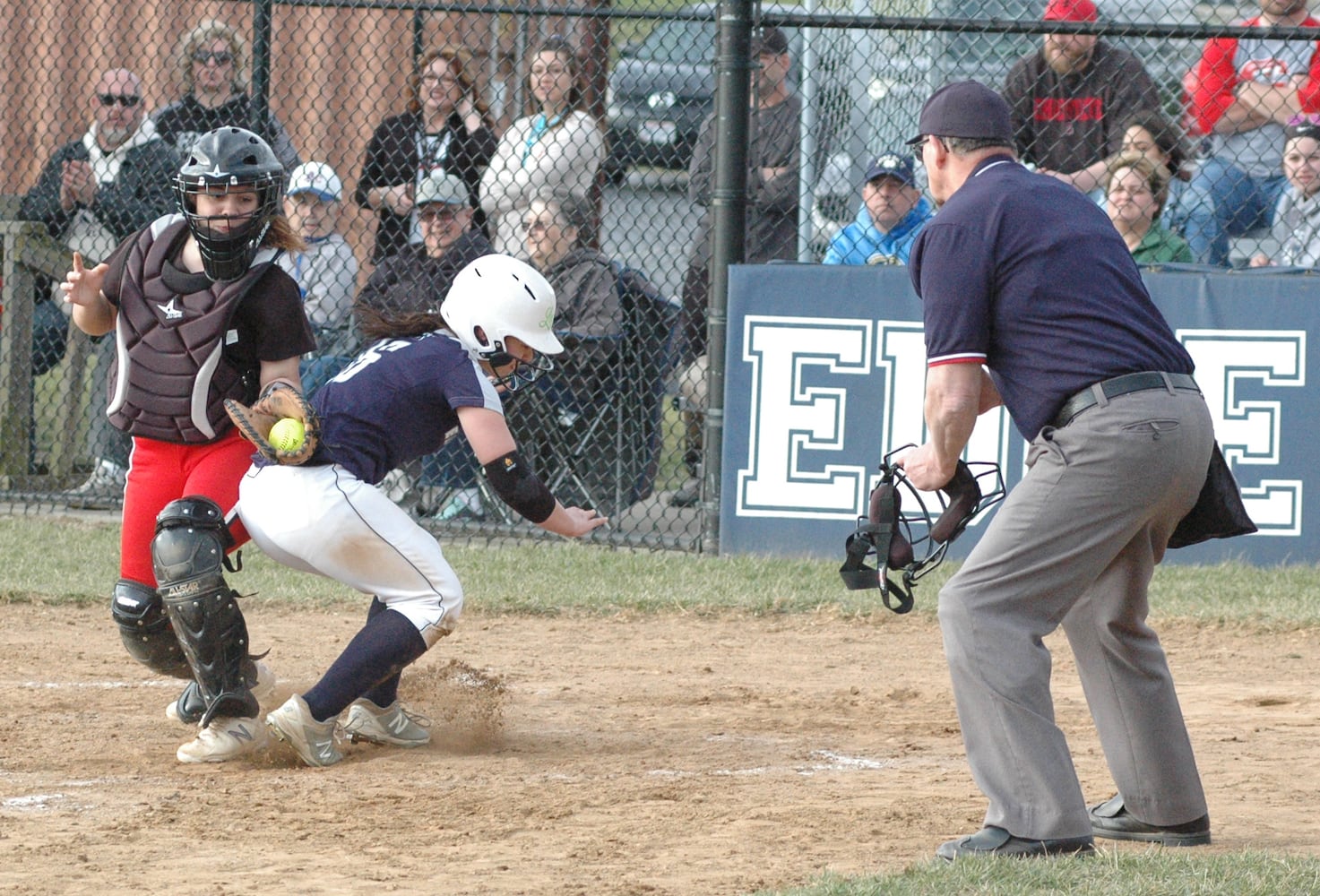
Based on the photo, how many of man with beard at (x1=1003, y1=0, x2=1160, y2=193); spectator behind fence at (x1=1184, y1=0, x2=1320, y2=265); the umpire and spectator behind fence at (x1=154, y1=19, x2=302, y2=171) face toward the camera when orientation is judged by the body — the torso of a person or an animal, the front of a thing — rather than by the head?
3

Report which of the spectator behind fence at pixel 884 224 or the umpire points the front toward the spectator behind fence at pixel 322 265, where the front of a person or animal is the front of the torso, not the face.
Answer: the umpire

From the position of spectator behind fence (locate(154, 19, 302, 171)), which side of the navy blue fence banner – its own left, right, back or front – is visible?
right

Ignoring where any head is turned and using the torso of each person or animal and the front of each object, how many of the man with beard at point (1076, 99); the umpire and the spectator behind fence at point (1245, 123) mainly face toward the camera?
2

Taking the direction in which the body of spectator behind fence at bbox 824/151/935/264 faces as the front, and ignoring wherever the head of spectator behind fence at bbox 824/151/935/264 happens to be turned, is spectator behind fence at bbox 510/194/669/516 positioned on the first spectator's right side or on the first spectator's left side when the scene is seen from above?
on the first spectator's right side

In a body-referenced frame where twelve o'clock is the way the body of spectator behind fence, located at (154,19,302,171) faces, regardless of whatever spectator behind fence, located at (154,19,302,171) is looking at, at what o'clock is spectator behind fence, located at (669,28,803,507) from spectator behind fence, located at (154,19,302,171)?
spectator behind fence, located at (669,28,803,507) is roughly at 10 o'clock from spectator behind fence, located at (154,19,302,171).

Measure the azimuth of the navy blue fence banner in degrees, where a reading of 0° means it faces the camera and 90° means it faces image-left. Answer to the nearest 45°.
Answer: approximately 0°

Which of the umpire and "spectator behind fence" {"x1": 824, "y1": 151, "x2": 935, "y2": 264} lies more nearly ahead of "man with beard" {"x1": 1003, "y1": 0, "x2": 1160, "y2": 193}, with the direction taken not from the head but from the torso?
the umpire

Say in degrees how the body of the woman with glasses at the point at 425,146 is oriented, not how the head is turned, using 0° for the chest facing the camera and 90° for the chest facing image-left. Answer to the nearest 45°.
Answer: approximately 0°

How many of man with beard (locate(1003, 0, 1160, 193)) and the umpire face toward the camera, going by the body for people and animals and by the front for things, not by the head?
1

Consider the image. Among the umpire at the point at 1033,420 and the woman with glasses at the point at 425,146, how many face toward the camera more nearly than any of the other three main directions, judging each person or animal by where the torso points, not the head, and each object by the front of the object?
1
